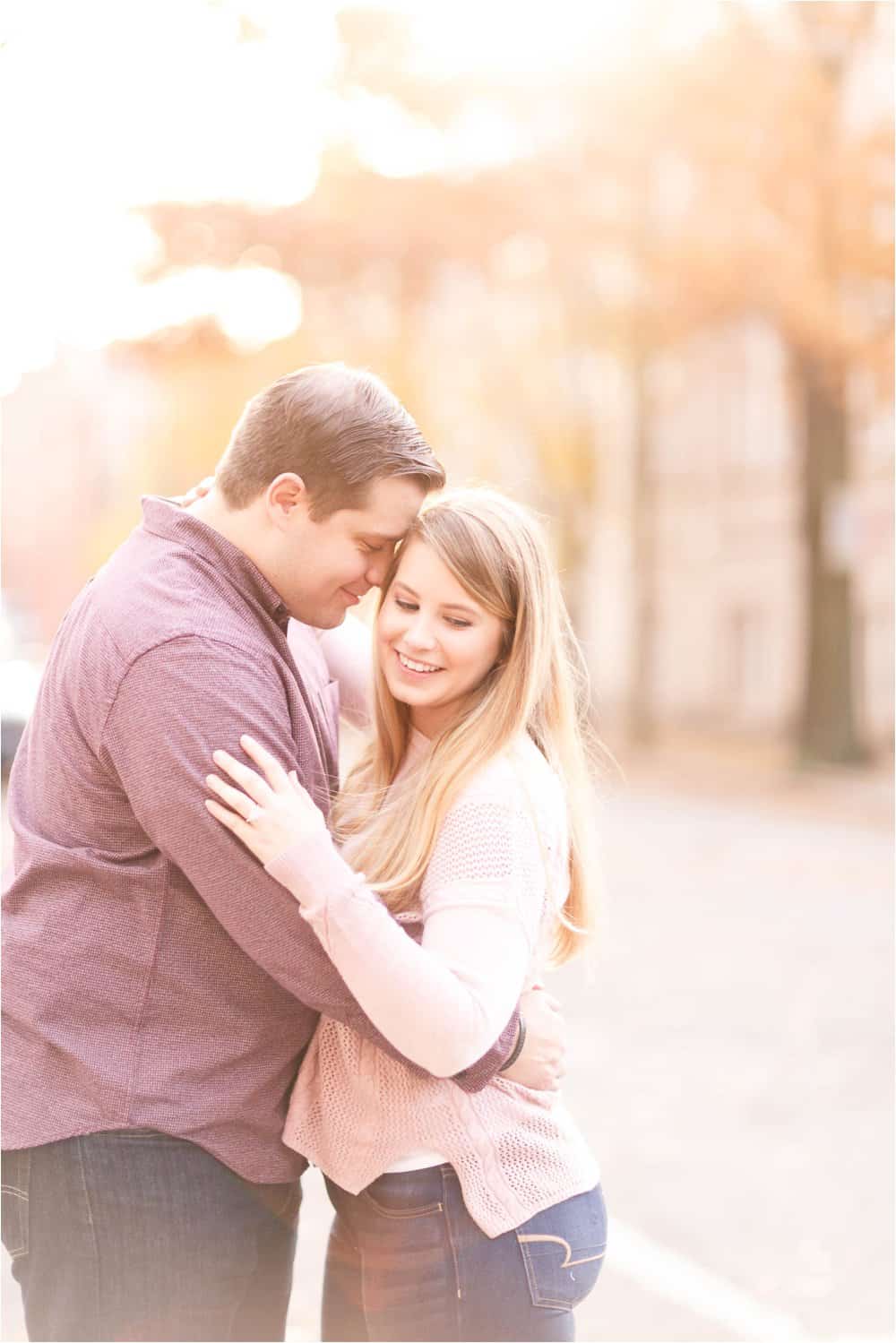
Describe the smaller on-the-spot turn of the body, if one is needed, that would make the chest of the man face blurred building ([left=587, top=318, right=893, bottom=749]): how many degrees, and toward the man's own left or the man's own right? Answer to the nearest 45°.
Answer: approximately 90° to the man's own left

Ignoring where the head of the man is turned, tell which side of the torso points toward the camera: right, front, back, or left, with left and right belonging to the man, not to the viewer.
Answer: right

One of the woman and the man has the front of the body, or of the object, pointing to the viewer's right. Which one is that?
the man

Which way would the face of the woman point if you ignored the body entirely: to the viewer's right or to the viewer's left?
to the viewer's left

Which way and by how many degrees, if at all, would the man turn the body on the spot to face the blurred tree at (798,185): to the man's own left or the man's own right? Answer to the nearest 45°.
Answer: approximately 90° to the man's own left

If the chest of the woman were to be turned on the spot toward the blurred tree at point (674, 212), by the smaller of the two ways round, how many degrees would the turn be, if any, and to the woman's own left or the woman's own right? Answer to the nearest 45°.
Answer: approximately 135° to the woman's own right

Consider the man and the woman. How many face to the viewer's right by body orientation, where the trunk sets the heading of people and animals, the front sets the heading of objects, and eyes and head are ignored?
1

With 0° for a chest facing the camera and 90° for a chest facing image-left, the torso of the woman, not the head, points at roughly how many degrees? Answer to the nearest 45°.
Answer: approximately 45°
